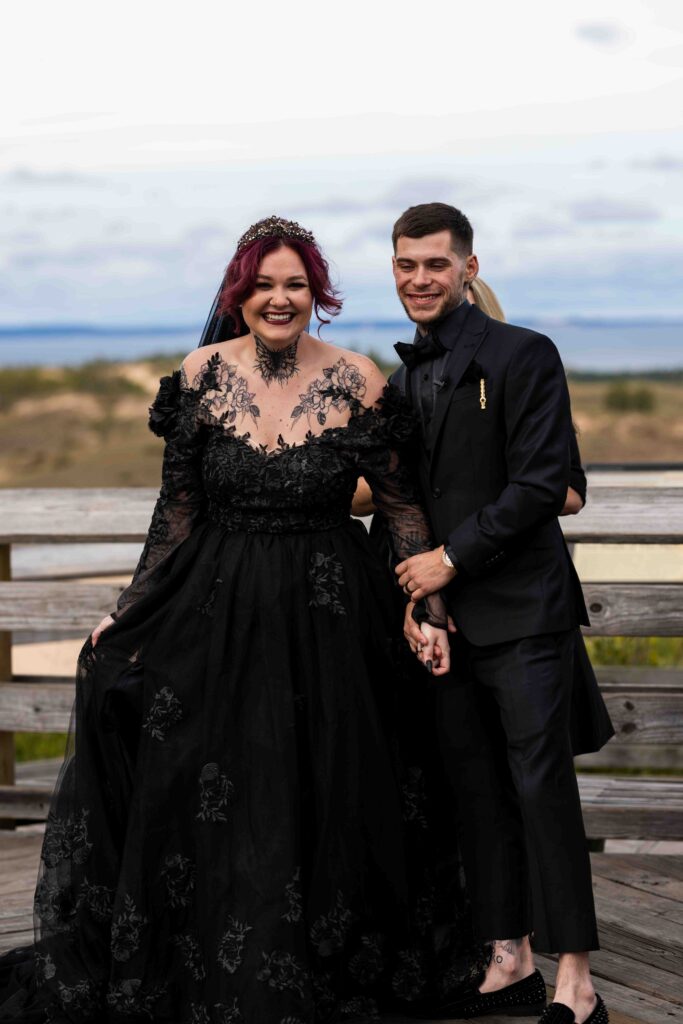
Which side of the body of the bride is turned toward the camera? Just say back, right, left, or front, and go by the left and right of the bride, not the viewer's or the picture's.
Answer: front

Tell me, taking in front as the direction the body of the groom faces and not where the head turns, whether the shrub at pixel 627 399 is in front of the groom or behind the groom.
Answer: behind

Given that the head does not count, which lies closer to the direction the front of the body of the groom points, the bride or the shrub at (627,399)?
the bride

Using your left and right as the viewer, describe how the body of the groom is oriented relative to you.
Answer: facing the viewer and to the left of the viewer

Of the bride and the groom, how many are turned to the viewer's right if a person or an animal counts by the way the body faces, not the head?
0

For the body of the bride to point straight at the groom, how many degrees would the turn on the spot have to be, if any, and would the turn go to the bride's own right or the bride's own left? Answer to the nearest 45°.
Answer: approximately 90° to the bride's own left
